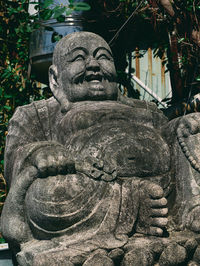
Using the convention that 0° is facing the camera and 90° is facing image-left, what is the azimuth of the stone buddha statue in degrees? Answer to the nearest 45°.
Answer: approximately 315°
